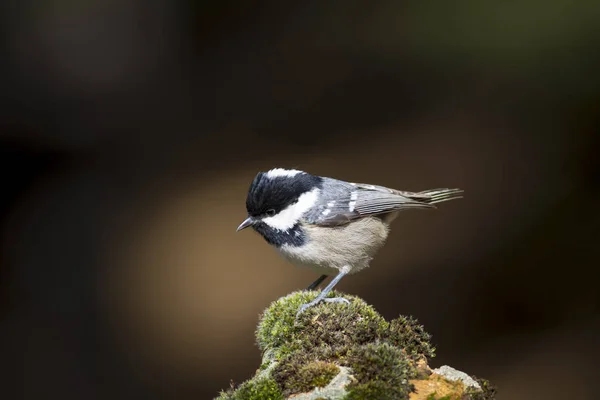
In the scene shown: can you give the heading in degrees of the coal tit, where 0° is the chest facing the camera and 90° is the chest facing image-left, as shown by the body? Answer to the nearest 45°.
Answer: approximately 90°
